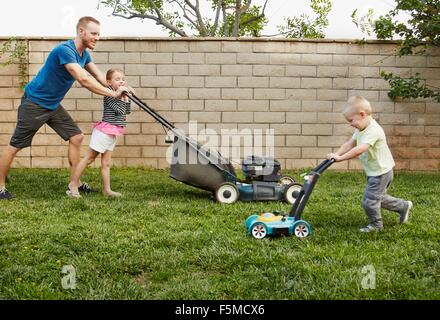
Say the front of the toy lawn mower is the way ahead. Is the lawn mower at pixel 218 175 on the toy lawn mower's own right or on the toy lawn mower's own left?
on the toy lawn mower's own right

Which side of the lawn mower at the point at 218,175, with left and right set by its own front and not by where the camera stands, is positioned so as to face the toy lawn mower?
right

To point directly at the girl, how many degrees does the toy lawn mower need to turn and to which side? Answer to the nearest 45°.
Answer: approximately 45° to its right

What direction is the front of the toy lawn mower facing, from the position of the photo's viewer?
facing to the left of the viewer

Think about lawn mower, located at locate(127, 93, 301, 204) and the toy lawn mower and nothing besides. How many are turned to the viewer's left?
1

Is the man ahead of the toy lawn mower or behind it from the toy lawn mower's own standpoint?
ahead

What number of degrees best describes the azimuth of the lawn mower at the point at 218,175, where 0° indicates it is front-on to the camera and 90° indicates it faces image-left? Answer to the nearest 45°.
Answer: approximately 270°

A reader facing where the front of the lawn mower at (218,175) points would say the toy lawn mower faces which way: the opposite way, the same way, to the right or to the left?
the opposite way

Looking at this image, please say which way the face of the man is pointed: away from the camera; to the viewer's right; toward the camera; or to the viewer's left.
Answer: to the viewer's right

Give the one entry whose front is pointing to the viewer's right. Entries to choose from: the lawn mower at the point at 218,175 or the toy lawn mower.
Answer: the lawn mower
